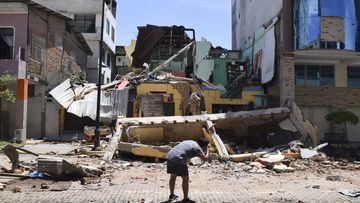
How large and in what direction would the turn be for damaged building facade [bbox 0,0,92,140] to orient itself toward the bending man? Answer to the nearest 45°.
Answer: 0° — it already faces them

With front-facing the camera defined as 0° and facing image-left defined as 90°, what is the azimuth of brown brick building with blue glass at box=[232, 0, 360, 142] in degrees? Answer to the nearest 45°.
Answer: approximately 0°

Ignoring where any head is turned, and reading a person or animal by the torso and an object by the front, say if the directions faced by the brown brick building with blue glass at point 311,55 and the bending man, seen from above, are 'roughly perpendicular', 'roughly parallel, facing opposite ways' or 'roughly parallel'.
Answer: roughly perpendicular

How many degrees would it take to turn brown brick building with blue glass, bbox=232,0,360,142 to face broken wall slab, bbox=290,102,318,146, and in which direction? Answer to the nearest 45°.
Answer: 0° — it already faces it
